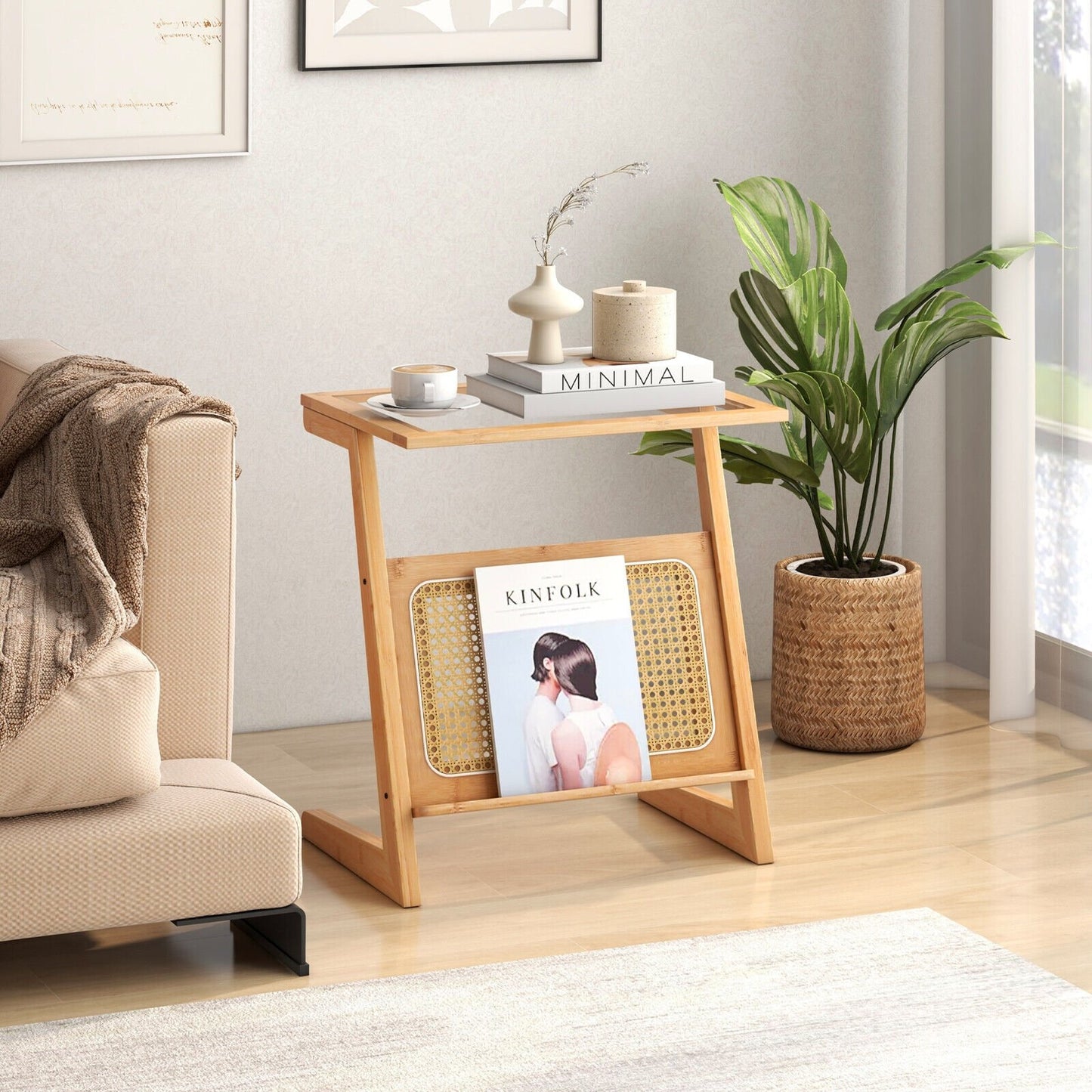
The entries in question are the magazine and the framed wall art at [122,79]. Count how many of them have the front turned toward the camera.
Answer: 2

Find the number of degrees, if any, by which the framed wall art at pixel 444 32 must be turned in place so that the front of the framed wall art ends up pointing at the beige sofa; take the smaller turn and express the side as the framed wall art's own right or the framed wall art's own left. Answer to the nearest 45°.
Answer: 0° — it already faces it

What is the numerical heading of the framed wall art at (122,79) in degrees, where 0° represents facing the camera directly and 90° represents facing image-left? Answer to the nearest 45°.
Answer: approximately 0°
